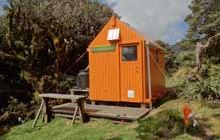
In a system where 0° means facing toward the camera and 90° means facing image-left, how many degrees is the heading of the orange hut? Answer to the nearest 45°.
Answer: approximately 45°

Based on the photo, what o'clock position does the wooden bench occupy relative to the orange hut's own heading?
The wooden bench is roughly at 1 o'clock from the orange hut.
